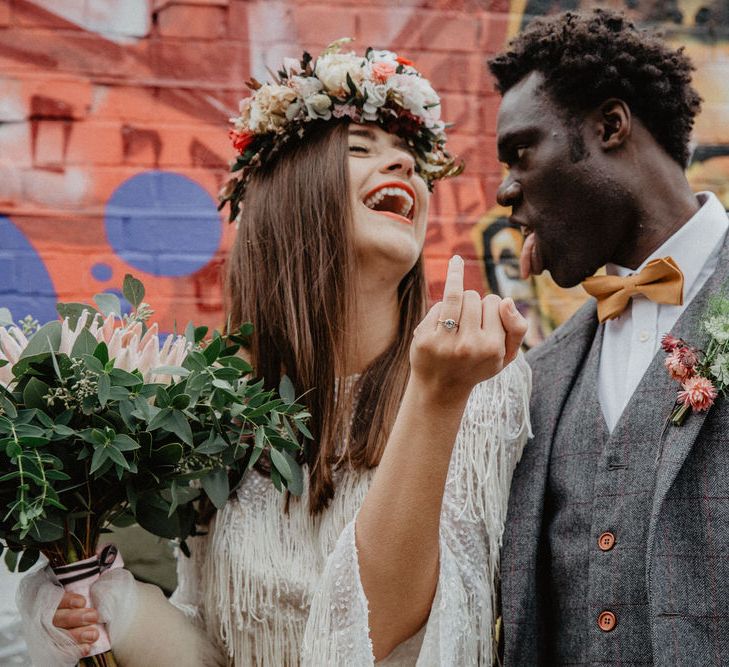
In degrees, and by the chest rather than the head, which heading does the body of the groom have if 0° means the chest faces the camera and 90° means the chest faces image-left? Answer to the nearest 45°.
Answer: approximately 45°

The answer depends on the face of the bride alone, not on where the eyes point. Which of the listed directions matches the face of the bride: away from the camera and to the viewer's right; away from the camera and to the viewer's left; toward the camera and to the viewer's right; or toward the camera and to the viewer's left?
toward the camera and to the viewer's right

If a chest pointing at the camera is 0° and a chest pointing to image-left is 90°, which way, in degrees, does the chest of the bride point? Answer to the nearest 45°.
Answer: approximately 0°
